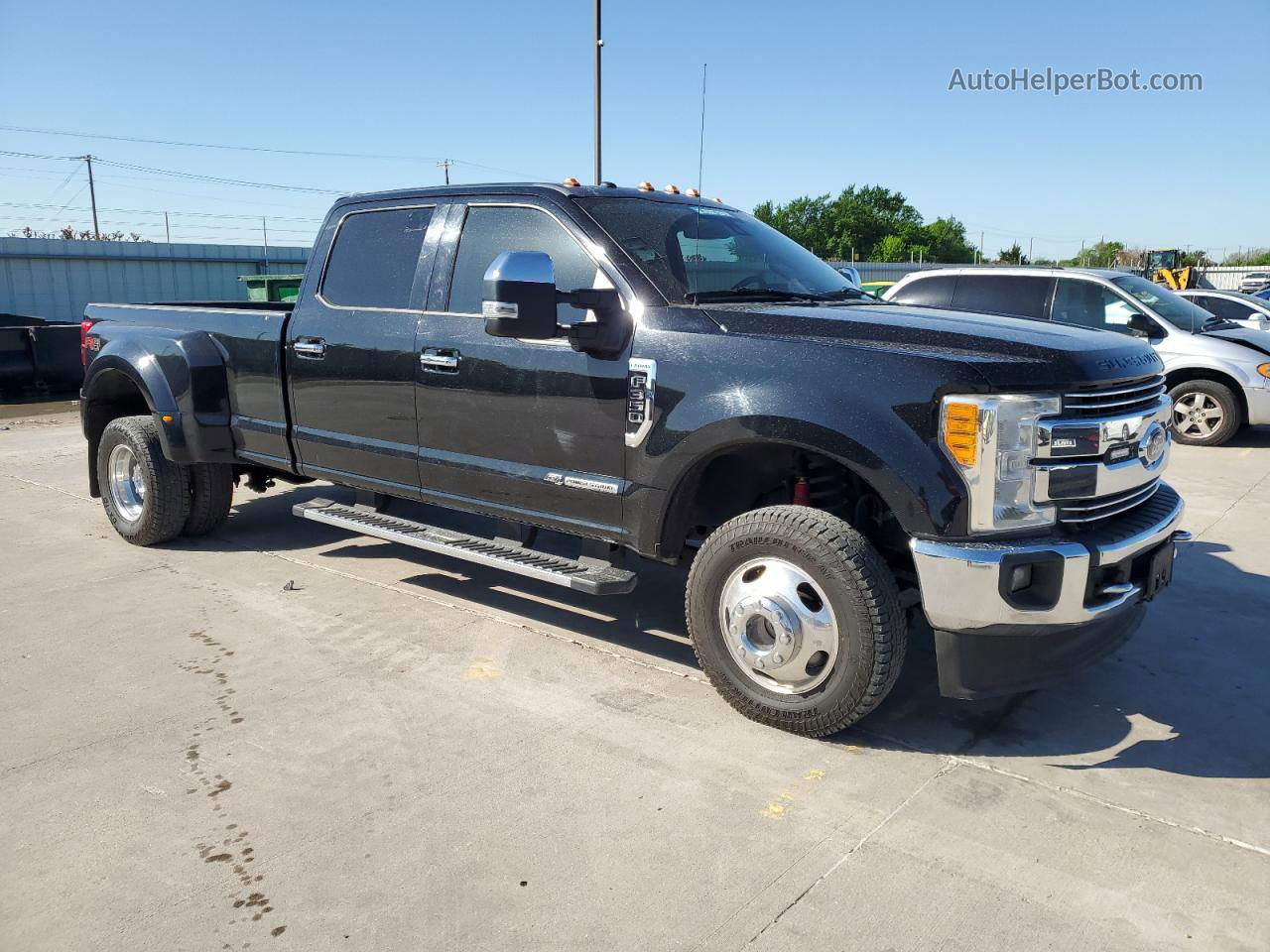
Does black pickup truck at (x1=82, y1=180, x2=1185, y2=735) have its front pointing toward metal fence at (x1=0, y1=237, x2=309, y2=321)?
no

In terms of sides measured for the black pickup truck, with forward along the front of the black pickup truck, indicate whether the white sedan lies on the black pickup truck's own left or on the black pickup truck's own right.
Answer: on the black pickup truck's own left

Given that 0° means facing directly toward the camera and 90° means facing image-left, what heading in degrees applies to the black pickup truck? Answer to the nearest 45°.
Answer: approximately 315°

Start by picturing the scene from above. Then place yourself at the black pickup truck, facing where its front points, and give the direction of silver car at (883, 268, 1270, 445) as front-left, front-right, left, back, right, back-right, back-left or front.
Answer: left
